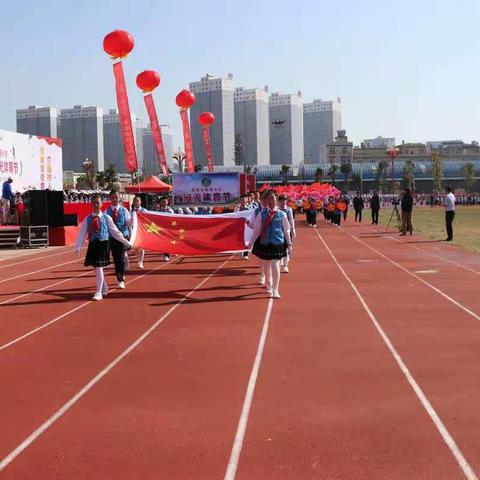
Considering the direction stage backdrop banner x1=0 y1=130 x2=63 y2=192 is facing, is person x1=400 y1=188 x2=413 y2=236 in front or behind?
in front

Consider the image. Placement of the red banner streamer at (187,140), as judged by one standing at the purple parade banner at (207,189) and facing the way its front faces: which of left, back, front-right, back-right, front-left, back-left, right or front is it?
back

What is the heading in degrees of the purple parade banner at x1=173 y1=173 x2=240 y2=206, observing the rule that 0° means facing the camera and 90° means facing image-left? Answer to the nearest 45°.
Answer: approximately 0°

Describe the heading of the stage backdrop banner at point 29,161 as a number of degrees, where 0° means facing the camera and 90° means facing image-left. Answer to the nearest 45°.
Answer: approximately 315°

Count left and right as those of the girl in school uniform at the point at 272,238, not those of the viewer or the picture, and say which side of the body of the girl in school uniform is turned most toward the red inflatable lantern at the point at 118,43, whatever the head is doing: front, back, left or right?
back

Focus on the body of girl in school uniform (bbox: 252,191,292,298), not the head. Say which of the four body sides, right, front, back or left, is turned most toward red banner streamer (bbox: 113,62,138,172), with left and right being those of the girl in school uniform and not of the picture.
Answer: back

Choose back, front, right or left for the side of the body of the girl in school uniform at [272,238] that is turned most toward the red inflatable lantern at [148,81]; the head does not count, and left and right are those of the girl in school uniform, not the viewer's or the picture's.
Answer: back

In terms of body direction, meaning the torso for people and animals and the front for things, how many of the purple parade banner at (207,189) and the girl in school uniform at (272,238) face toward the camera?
2
